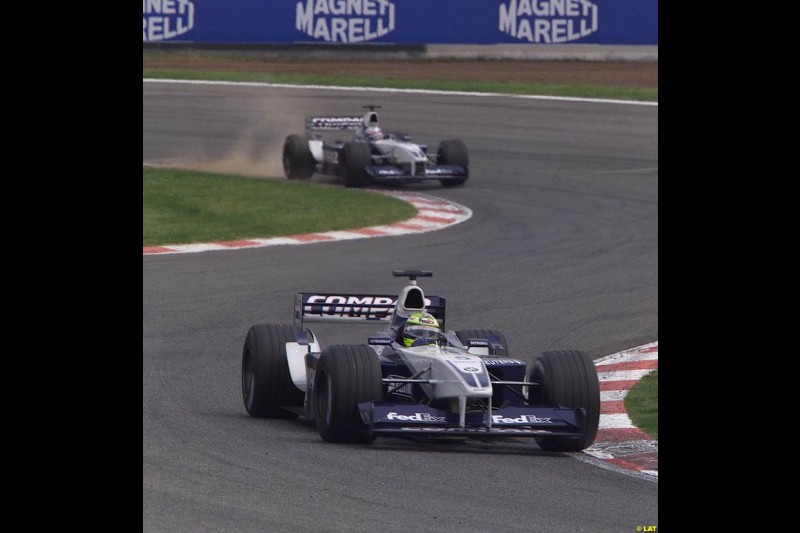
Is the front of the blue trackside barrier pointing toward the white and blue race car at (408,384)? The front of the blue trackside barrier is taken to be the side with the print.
yes

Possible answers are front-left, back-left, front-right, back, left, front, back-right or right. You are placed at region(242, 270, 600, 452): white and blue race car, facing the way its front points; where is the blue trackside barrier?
back

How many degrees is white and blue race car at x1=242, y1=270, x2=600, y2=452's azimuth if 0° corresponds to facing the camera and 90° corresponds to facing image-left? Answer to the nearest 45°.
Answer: approximately 0°

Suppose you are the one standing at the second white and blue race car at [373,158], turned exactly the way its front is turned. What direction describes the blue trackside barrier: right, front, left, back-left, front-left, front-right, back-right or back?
back-left

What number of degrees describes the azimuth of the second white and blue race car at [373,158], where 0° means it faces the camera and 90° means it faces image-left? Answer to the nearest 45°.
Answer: approximately 315°

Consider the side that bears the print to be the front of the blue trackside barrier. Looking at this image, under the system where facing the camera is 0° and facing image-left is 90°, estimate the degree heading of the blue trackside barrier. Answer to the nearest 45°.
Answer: approximately 0°

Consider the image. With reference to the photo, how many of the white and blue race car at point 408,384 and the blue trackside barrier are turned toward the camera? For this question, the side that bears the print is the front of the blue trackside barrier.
2

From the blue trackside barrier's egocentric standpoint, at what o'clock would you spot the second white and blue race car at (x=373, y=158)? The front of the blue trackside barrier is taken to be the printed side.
The second white and blue race car is roughly at 12 o'clock from the blue trackside barrier.
